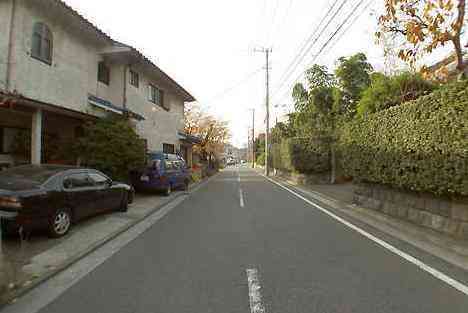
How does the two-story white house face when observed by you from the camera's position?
facing the viewer and to the right of the viewer

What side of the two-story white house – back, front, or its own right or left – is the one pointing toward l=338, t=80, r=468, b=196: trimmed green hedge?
front
